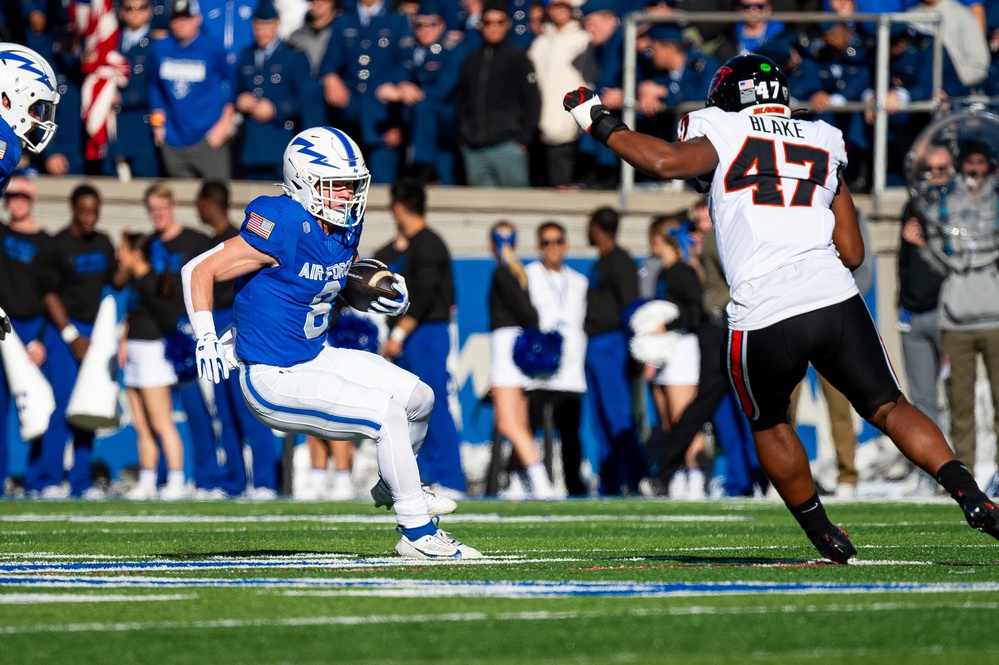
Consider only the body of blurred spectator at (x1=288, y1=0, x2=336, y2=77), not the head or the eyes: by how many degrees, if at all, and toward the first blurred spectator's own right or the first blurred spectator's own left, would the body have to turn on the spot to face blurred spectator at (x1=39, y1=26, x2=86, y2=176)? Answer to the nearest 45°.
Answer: approximately 90° to the first blurred spectator's own right

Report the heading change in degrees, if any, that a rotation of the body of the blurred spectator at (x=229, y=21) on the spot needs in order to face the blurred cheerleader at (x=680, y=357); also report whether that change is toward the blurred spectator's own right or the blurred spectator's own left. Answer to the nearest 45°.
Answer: approximately 45° to the blurred spectator's own left

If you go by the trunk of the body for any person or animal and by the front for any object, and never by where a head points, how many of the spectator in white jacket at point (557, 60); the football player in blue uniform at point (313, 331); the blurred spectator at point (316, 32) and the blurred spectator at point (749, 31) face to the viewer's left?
0

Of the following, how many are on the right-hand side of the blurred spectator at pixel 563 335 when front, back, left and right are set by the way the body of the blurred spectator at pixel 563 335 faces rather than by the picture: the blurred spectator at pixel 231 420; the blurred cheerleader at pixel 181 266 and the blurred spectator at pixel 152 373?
3

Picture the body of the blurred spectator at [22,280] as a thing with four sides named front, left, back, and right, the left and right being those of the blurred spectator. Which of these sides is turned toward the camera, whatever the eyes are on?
front

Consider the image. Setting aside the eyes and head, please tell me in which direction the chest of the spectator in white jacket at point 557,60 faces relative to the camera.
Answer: toward the camera

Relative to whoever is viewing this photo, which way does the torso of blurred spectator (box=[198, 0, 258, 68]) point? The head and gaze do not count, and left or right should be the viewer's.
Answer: facing the viewer

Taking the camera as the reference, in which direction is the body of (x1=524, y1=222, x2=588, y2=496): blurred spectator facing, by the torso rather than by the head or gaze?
toward the camera

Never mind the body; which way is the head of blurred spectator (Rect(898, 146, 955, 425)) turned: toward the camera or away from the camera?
toward the camera

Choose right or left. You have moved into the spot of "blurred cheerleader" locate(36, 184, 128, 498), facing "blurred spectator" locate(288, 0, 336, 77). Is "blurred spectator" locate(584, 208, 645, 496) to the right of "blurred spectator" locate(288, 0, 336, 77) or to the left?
right

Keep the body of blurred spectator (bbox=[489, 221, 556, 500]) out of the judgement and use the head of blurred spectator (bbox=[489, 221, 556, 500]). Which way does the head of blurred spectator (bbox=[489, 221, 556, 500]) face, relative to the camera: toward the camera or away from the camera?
away from the camera
